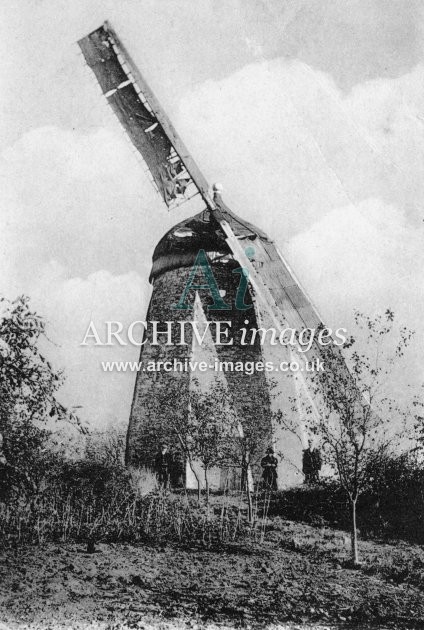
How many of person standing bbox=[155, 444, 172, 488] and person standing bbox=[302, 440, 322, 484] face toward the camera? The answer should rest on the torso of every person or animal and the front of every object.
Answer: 2

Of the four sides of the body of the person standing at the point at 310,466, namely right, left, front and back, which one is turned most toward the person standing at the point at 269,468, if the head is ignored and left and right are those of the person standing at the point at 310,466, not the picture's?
right

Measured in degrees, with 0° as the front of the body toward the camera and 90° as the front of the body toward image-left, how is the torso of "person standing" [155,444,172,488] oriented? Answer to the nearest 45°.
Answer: approximately 0°

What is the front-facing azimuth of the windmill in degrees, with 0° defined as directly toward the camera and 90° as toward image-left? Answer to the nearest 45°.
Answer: approximately 0°

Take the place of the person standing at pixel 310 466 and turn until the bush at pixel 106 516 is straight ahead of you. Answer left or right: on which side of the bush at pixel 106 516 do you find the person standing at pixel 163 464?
right
